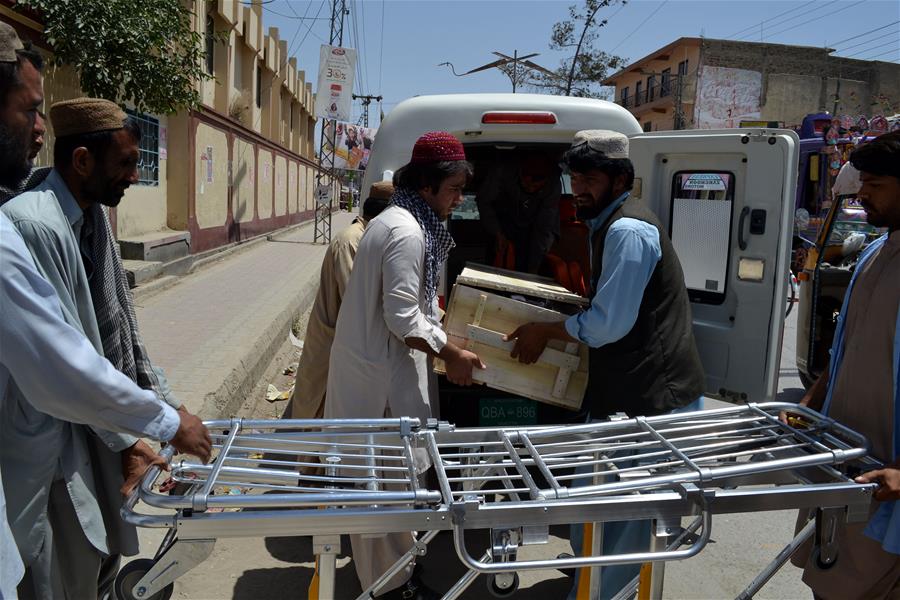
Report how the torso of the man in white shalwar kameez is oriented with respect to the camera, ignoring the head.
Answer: to the viewer's right

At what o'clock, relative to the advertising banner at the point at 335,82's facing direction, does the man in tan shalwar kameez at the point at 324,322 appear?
The man in tan shalwar kameez is roughly at 12 o'clock from the advertising banner.

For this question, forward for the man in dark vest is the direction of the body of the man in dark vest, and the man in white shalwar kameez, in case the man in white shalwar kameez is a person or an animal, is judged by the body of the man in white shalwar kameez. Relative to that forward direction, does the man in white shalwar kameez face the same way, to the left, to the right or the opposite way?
the opposite way

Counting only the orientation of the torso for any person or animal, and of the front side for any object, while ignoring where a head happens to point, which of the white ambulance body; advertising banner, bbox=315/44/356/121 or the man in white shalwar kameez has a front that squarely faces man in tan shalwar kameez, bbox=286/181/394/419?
the advertising banner

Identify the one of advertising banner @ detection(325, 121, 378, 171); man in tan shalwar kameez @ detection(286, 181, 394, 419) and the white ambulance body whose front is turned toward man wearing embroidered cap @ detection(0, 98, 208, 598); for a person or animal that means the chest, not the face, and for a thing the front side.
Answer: the advertising banner

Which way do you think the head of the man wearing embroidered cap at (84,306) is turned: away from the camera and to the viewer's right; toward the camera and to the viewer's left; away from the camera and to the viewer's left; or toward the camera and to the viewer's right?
toward the camera and to the viewer's right

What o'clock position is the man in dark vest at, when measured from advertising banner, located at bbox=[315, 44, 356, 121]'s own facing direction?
The man in dark vest is roughly at 12 o'clock from the advertising banner.

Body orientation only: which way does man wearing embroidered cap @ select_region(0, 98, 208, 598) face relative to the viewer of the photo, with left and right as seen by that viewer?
facing to the right of the viewer

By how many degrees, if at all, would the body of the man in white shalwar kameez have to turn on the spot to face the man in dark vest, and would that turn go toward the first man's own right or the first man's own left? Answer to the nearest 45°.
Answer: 0° — they already face them

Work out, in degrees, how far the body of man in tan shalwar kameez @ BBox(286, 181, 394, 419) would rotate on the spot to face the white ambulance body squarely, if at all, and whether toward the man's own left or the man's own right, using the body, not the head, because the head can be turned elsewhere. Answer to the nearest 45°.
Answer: approximately 45° to the man's own right

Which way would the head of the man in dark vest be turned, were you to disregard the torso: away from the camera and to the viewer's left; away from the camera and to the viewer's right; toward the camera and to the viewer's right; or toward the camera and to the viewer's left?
toward the camera and to the viewer's left

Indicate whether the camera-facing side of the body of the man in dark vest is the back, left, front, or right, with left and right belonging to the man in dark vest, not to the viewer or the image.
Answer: left

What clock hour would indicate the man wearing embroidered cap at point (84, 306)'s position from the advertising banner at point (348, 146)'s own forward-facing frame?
The man wearing embroidered cap is roughly at 12 o'clock from the advertising banner.

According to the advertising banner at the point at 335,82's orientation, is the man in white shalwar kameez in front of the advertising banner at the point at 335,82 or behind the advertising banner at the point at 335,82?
in front

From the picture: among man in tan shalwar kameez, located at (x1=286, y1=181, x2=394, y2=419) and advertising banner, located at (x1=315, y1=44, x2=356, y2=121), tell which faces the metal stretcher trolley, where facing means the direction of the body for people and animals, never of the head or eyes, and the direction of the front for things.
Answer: the advertising banner
